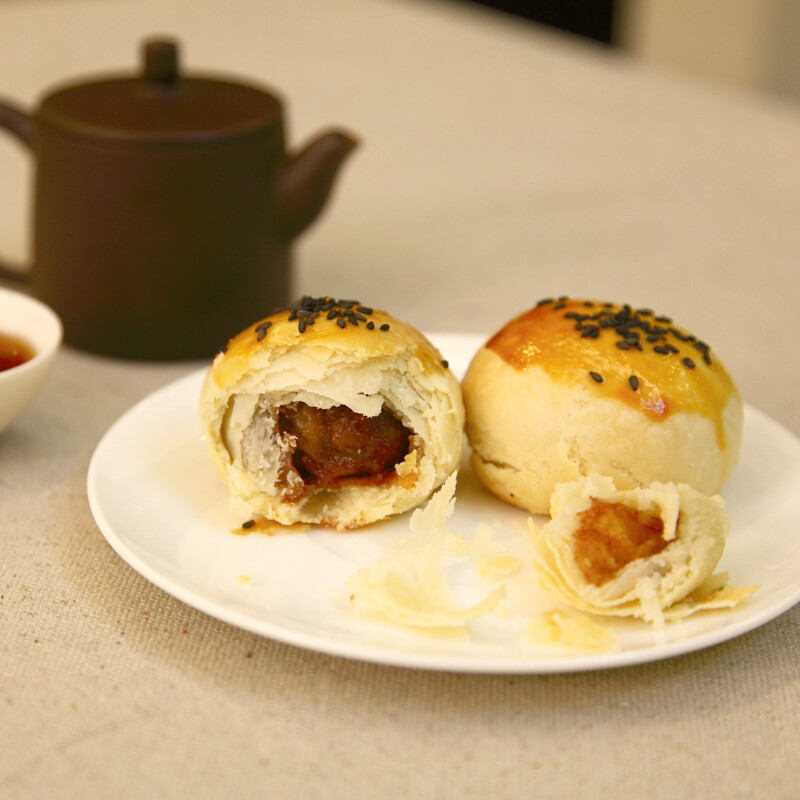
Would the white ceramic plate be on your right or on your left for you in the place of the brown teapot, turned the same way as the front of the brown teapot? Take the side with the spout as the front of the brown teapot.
on your right

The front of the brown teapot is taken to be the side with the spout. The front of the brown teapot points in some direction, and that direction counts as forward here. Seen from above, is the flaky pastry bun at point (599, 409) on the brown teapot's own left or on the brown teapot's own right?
on the brown teapot's own right

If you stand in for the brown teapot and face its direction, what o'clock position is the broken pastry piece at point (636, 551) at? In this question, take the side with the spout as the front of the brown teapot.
The broken pastry piece is roughly at 2 o'clock from the brown teapot.

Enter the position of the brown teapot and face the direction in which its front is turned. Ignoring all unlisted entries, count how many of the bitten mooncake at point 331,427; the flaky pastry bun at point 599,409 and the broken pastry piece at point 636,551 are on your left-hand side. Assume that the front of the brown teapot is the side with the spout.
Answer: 0

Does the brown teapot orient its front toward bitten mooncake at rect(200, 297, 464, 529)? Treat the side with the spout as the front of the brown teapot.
no

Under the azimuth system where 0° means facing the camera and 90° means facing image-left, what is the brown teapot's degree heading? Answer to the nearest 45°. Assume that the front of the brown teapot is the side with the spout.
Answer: approximately 270°
